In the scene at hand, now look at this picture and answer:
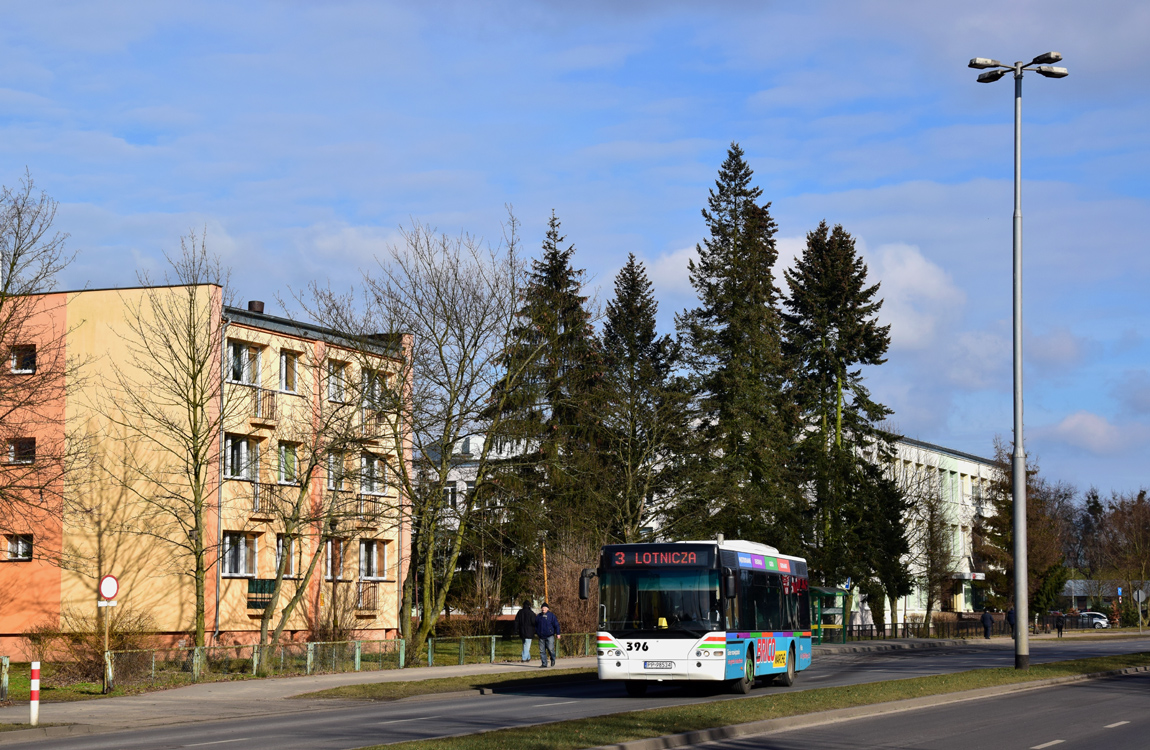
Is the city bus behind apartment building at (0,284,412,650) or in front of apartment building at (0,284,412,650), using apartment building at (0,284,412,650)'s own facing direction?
in front

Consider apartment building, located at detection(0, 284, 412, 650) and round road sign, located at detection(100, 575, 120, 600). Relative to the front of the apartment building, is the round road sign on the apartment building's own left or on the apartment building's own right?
on the apartment building's own right

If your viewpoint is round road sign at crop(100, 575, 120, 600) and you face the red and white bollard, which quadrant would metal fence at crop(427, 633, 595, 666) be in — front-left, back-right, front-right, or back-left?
back-left

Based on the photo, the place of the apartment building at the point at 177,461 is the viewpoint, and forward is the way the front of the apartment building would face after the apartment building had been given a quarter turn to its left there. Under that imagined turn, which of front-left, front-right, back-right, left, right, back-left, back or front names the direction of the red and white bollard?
back-right

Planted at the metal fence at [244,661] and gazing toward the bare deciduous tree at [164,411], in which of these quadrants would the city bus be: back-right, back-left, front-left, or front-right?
back-right

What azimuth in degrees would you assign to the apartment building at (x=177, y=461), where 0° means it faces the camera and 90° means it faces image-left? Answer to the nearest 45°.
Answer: approximately 315°
